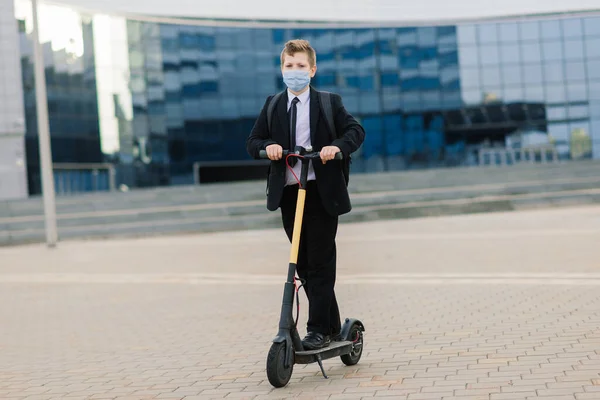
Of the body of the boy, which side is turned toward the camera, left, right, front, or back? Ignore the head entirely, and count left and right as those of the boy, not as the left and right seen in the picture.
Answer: front

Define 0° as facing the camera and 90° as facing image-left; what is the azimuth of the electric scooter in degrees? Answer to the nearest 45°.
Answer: approximately 45°
